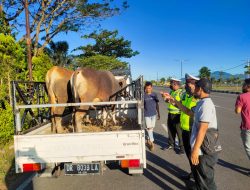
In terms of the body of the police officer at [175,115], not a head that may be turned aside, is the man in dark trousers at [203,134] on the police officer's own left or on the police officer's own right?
on the police officer's own left

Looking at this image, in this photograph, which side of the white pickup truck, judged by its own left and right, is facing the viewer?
back

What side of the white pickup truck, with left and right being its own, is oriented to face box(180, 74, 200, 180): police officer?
right

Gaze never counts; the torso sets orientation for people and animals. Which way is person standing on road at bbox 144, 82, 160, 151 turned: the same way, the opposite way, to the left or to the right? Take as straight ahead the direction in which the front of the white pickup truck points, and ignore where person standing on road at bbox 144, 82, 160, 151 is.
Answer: the opposite way

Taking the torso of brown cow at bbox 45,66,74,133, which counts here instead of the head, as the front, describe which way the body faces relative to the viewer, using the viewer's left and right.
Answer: facing away from the viewer and to the right of the viewer

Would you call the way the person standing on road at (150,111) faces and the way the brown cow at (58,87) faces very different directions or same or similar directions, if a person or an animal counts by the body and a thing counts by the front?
very different directions

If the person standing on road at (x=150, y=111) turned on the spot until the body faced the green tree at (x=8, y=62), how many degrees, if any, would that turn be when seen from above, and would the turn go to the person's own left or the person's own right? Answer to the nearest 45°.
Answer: approximately 135° to the person's own right

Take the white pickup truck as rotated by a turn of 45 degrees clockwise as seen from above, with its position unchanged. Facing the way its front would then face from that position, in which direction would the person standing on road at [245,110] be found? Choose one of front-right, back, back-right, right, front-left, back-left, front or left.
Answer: front-right

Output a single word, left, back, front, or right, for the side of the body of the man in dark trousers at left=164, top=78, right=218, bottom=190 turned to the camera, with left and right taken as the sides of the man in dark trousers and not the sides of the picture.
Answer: left

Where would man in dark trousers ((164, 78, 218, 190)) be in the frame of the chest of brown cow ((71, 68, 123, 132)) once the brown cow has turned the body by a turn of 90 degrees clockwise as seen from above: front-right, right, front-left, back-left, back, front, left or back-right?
front

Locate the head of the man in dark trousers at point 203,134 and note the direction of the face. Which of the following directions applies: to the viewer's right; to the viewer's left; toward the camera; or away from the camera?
to the viewer's left
